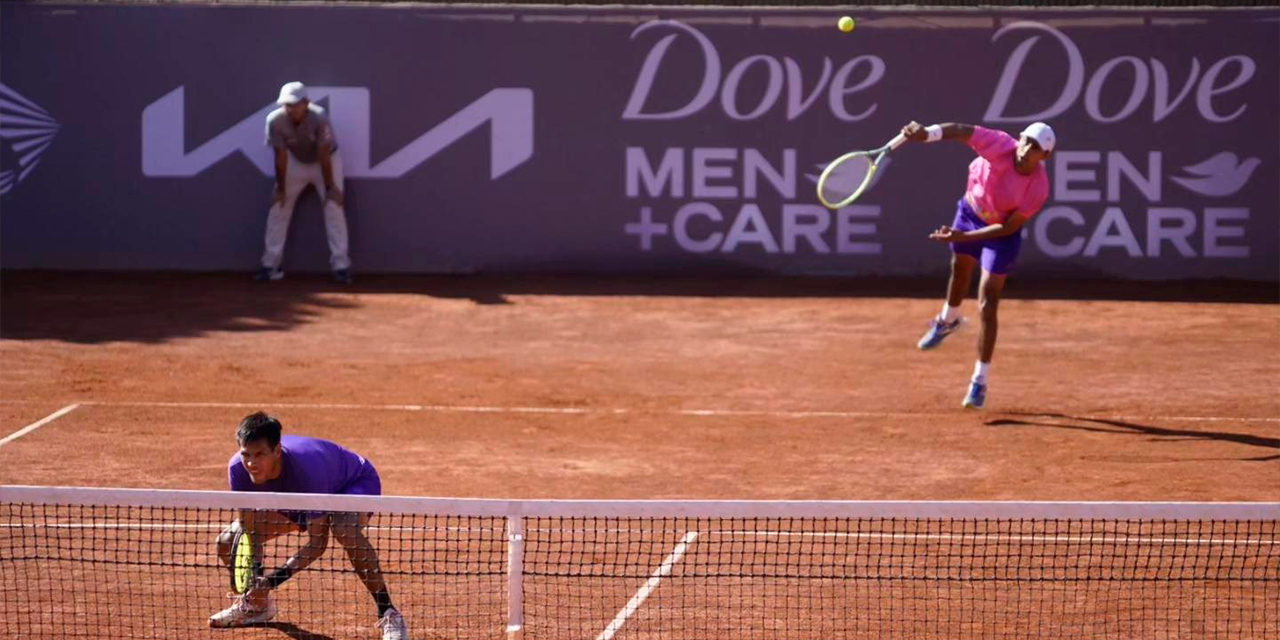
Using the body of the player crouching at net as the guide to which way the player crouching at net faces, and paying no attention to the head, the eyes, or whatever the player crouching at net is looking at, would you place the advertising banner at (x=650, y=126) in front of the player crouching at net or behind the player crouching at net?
behind

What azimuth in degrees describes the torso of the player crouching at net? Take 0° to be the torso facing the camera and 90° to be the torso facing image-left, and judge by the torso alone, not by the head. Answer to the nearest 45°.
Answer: approximately 45°

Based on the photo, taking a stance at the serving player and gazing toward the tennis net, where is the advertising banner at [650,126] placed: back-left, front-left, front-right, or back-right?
back-right

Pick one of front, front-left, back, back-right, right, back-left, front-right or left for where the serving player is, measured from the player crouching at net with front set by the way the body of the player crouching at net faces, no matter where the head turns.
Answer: back
